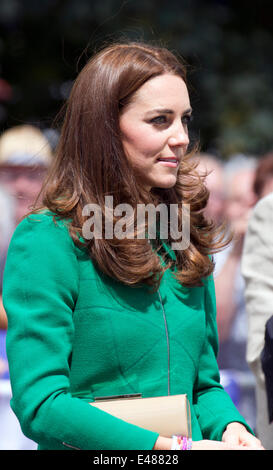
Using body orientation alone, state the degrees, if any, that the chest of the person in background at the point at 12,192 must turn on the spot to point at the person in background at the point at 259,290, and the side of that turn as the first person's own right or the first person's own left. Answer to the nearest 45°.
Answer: approximately 45° to the first person's own left

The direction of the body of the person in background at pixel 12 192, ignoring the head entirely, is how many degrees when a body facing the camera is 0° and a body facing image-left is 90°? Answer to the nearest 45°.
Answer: approximately 0°

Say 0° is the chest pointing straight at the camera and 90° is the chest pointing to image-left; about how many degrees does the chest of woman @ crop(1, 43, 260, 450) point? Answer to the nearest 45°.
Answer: approximately 315°

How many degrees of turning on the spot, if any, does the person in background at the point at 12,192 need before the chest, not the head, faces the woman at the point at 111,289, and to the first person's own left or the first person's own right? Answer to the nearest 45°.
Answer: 0° — they already face them

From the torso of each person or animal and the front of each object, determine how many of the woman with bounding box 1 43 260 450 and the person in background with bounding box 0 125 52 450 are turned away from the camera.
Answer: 0

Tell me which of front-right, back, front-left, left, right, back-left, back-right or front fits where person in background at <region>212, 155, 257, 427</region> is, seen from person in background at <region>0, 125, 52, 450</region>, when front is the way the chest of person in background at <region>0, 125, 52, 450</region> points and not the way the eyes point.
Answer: left

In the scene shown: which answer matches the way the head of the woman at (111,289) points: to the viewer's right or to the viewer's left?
to the viewer's right

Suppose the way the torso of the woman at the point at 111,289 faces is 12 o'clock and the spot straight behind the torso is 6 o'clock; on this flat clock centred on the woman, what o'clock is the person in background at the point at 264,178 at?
The person in background is roughly at 8 o'clock from the woman.

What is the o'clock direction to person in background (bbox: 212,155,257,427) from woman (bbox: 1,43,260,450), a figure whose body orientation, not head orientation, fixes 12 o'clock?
The person in background is roughly at 8 o'clock from the woman.

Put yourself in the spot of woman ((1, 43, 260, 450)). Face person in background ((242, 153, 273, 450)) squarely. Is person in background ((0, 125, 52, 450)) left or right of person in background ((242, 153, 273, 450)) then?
left

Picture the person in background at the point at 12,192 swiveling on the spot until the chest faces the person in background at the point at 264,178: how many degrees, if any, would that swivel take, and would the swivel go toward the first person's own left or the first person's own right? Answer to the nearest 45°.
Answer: approximately 90° to the first person's own left
